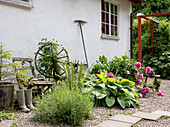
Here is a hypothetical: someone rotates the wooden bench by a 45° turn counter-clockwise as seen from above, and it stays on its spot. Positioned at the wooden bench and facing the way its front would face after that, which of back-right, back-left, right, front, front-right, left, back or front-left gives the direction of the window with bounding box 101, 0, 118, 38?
front-left

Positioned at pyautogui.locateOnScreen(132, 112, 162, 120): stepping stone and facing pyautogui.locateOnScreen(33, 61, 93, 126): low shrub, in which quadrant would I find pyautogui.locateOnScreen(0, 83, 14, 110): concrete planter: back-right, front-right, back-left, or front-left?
front-right

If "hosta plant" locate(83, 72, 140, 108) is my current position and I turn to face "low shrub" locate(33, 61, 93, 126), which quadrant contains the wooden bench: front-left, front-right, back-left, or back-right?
front-right

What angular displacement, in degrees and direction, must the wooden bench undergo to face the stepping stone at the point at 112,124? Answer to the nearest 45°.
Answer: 0° — it already faces it

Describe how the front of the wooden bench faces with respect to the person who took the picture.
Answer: facing the viewer and to the right of the viewer

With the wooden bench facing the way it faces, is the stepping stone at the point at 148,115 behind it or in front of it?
in front

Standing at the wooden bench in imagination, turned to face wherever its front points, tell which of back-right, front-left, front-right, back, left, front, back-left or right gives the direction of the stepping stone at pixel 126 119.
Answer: front

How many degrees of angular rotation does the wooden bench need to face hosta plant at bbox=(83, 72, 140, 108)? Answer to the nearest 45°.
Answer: approximately 45° to its left

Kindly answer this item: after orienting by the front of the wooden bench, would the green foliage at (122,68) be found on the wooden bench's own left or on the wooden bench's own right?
on the wooden bench's own left

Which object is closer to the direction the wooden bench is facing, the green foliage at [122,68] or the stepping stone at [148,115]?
the stepping stone
